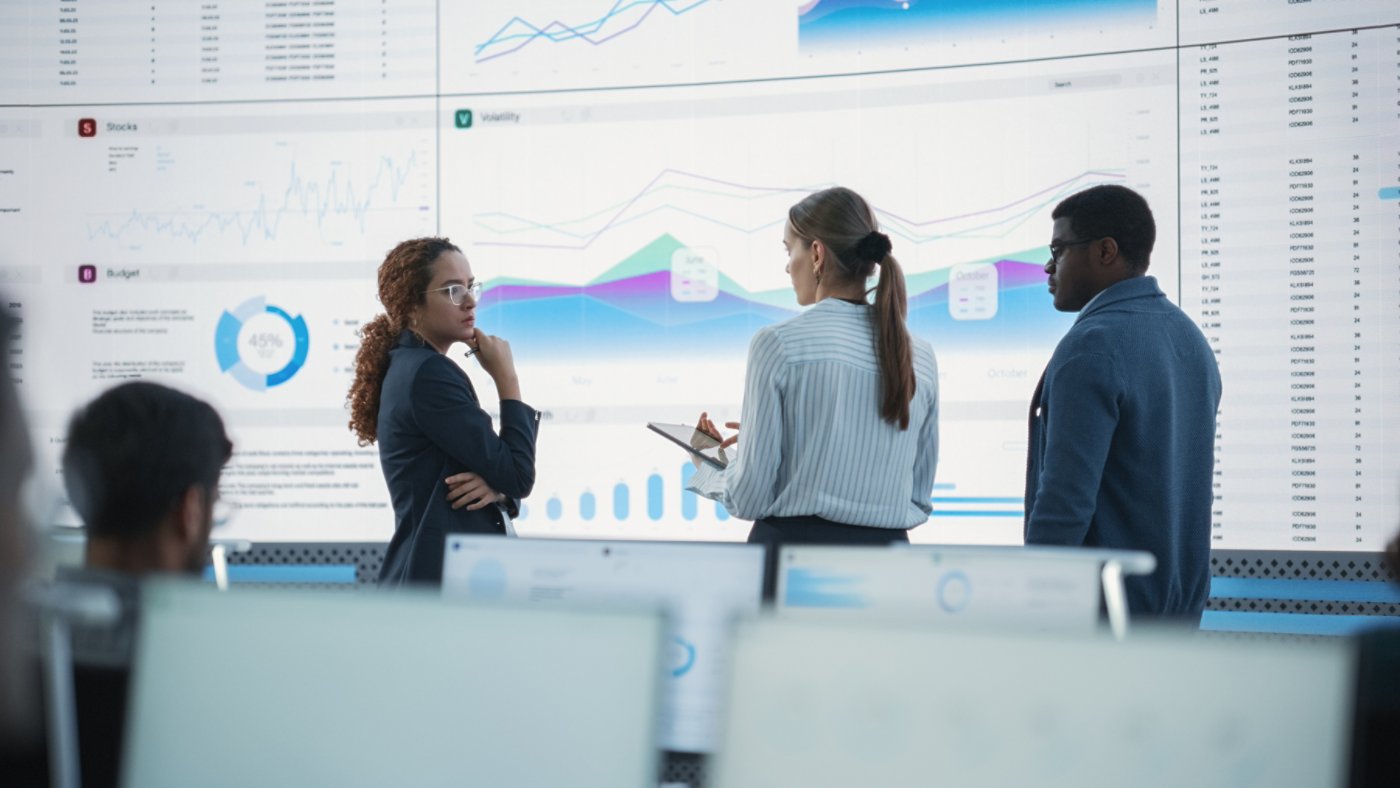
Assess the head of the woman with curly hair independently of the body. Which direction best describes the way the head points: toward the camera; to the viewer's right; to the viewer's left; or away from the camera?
to the viewer's right

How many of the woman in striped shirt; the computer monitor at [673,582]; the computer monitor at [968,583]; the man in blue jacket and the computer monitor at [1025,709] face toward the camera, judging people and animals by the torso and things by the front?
3

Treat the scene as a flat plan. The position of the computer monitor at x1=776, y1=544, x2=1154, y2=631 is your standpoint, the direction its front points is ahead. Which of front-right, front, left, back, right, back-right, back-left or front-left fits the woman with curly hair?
back-right

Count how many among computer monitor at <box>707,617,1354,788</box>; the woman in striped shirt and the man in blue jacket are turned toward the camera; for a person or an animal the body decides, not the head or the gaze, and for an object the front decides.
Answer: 1

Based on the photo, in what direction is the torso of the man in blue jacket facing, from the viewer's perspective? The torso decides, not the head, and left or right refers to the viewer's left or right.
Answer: facing away from the viewer and to the left of the viewer

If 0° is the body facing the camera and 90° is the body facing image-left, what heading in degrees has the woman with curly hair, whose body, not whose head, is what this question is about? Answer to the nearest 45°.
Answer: approximately 270°

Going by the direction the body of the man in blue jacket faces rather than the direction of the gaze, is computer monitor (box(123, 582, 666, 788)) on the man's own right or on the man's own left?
on the man's own left
